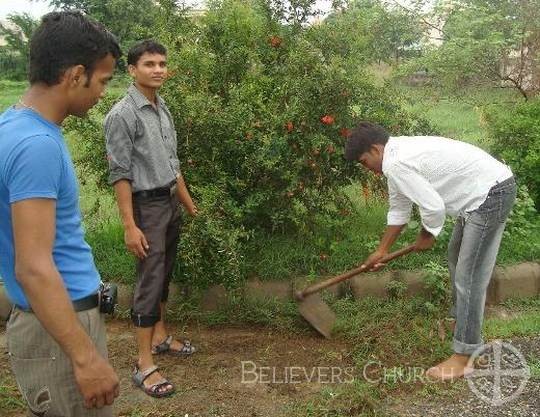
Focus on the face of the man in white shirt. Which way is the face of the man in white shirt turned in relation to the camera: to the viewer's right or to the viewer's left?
to the viewer's left

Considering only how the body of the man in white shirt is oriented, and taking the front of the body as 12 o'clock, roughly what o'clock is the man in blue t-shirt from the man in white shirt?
The man in blue t-shirt is roughly at 10 o'clock from the man in white shirt.

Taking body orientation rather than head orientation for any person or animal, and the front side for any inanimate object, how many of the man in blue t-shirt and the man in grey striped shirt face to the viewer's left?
0

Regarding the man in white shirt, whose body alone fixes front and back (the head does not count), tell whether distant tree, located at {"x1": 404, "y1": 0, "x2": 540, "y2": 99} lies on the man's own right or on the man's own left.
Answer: on the man's own right

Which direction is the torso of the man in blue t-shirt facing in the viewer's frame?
to the viewer's right

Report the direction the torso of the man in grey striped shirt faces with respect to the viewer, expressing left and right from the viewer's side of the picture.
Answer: facing the viewer and to the right of the viewer

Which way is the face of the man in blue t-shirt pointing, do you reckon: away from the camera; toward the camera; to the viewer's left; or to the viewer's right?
to the viewer's right

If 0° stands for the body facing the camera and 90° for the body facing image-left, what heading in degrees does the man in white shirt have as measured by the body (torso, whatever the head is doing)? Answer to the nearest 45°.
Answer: approximately 90°

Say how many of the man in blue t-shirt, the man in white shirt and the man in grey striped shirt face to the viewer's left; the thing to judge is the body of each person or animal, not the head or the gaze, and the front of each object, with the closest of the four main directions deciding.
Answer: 1

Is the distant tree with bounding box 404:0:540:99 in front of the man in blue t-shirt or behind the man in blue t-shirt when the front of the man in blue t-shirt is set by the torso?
in front

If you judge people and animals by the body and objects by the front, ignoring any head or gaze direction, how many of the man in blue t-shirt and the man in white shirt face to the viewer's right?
1
